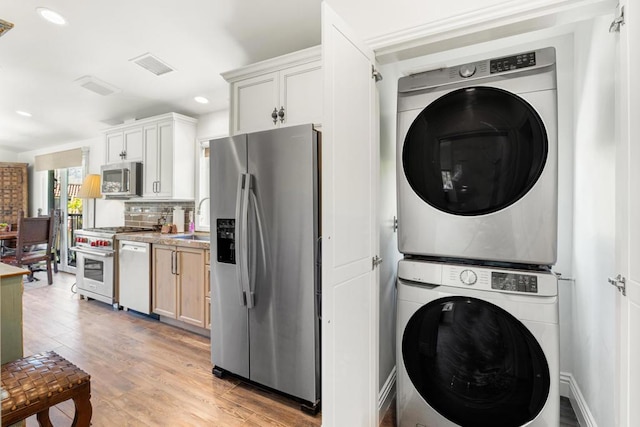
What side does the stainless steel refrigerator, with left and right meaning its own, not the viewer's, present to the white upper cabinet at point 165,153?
right

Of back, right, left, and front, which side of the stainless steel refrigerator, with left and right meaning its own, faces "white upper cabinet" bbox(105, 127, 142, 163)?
right

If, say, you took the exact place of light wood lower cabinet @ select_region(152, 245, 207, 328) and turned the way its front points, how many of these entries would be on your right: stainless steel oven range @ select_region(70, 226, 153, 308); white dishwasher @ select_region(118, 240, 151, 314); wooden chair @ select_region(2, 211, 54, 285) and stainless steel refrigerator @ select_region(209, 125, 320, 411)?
3

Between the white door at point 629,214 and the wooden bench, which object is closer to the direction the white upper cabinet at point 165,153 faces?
the wooden bench

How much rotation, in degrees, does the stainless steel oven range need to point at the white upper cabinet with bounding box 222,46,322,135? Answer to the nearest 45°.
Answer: approximately 90° to its left

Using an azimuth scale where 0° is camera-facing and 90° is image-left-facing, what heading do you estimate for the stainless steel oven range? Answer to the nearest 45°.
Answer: approximately 45°

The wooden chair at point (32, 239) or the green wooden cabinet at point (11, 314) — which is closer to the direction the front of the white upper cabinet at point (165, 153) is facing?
the green wooden cabinet

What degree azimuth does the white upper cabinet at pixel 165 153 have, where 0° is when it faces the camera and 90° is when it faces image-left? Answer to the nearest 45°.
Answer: approximately 45°
